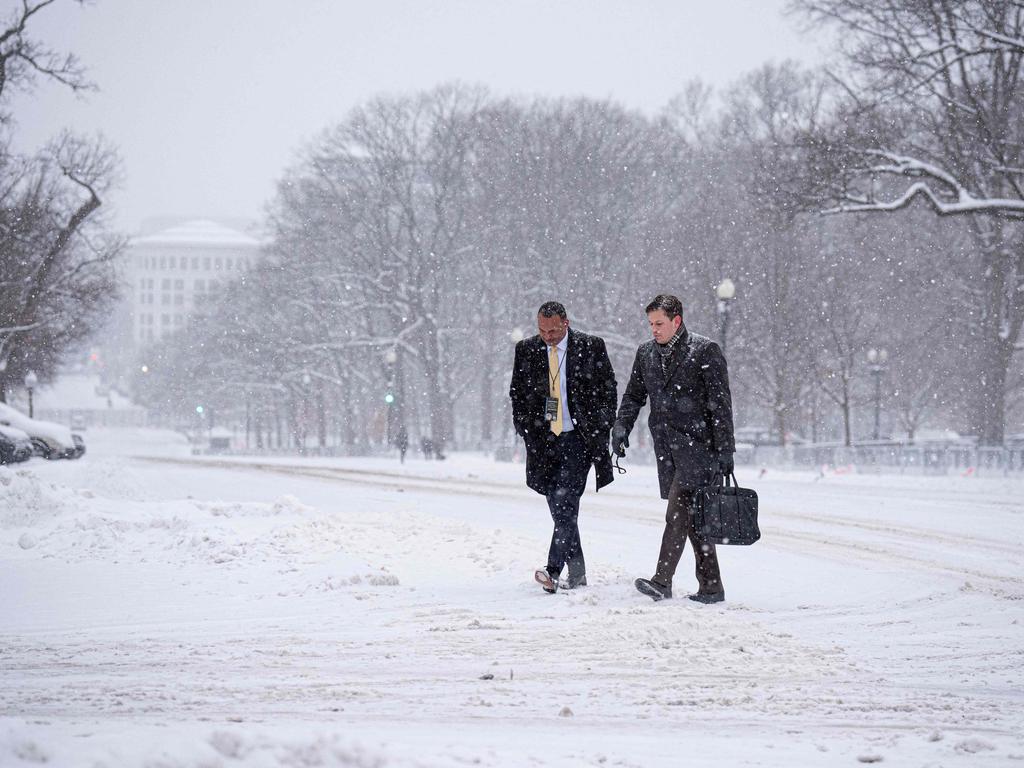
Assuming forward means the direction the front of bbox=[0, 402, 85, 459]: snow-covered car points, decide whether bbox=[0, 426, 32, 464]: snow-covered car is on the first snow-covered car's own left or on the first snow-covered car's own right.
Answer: on the first snow-covered car's own right

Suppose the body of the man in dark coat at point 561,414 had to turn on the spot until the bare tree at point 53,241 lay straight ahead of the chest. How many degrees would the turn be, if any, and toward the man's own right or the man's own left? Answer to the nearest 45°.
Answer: approximately 135° to the man's own right

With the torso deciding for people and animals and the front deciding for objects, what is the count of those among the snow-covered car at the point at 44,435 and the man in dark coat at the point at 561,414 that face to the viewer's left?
0

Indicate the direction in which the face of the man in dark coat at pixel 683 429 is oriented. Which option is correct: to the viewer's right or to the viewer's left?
to the viewer's left

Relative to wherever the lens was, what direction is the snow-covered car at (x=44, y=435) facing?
facing the viewer and to the right of the viewer

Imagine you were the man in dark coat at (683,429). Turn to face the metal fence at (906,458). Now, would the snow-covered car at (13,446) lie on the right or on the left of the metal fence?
left

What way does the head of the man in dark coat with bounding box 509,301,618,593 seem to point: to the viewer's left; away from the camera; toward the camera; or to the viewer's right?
toward the camera

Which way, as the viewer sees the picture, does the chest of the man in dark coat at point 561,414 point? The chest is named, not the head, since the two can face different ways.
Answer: toward the camera

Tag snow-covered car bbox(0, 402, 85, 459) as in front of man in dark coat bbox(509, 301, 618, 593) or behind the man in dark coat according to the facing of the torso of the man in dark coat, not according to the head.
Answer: behind

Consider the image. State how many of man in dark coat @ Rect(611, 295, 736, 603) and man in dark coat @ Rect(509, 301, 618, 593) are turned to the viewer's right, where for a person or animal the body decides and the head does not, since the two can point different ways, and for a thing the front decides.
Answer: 0

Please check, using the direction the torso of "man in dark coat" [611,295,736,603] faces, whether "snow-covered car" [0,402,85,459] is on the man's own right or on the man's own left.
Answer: on the man's own right

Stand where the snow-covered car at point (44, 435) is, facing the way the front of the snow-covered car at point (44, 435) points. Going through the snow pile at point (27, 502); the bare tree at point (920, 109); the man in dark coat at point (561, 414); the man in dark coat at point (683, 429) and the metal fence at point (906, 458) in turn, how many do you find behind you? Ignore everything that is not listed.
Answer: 0

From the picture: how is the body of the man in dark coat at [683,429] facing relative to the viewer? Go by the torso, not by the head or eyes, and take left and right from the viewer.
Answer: facing the viewer and to the left of the viewer

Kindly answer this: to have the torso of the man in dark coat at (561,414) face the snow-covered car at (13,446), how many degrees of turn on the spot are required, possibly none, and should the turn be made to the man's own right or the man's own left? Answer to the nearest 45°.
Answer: approximately 135° to the man's own right

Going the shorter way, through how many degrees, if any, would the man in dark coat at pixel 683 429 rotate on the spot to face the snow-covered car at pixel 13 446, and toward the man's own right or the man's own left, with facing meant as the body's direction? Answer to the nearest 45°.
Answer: approximately 90° to the man's own right
